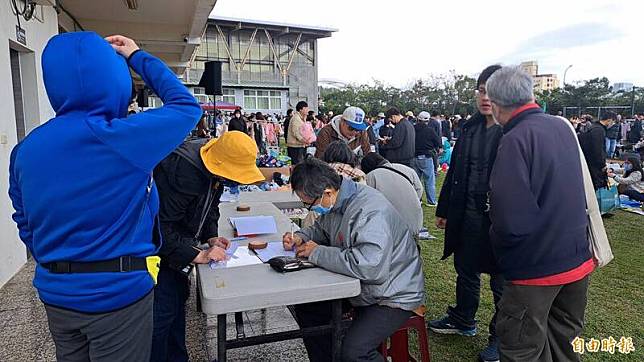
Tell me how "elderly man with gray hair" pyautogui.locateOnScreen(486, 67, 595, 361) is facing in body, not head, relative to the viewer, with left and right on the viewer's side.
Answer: facing away from the viewer and to the left of the viewer

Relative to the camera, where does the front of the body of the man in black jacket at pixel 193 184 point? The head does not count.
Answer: to the viewer's right

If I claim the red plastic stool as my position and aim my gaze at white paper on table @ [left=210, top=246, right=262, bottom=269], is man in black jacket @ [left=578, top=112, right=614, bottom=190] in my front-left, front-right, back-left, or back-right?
back-right

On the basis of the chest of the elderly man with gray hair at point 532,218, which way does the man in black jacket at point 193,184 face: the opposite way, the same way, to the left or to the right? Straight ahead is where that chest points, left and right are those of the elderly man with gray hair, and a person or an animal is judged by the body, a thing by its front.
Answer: to the right

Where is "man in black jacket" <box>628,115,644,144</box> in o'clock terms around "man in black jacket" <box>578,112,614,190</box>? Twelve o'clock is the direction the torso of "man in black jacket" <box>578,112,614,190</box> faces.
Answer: "man in black jacket" <box>628,115,644,144</box> is roughly at 9 o'clock from "man in black jacket" <box>578,112,614,190</box>.

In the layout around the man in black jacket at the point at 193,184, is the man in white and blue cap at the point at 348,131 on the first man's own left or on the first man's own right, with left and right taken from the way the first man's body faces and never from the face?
on the first man's own left

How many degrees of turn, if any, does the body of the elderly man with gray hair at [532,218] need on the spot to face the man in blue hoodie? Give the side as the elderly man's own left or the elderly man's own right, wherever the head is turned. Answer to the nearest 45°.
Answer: approximately 90° to the elderly man's own left

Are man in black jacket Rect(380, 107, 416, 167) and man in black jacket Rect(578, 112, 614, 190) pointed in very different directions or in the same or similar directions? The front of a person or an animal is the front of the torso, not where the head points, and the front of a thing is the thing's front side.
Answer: very different directions

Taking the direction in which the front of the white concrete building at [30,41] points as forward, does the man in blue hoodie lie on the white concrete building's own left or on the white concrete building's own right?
on the white concrete building's own right

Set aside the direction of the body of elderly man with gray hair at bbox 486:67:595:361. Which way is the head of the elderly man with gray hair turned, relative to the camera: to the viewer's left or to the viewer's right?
to the viewer's left

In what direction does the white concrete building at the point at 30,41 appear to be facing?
to the viewer's right
